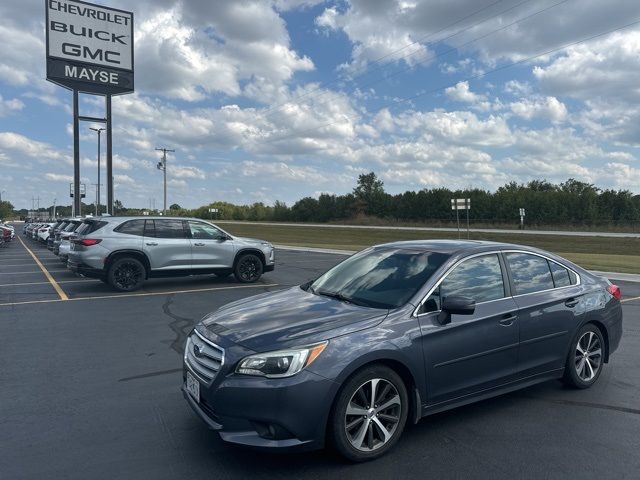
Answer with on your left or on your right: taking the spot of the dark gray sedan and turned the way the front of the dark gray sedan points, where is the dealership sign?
on your right

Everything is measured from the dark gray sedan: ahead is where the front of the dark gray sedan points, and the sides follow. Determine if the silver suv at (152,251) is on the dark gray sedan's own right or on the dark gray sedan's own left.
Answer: on the dark gray sedan's own right

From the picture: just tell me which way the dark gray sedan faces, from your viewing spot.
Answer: facing the viewer and to the left of the viewer

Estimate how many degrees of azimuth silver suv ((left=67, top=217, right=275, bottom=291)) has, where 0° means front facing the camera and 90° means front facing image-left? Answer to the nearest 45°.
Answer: approximately 270°

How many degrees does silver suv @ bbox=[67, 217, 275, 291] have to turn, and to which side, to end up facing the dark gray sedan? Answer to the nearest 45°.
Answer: approximately 90° to its right

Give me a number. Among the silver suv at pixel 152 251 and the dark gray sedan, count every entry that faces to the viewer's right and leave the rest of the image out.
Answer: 1

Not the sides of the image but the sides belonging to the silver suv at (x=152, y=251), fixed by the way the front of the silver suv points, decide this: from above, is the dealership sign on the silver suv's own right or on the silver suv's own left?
on the silver suv's own left

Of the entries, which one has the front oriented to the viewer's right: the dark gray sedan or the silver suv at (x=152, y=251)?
the silver suv

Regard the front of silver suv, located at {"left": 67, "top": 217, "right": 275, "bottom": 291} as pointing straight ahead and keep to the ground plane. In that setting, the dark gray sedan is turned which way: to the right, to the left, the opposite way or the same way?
the opposite way
